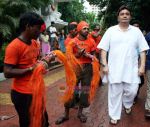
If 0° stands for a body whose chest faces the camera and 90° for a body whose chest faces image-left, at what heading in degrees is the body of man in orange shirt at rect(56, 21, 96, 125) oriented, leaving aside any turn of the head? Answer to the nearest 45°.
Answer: approximately 0°

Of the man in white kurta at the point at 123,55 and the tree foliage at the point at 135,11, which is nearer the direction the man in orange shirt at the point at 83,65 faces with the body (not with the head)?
the man in white kurta

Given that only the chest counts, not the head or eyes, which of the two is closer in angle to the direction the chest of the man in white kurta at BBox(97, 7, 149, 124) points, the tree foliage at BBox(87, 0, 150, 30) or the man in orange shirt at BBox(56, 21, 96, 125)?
the man in orange shirt

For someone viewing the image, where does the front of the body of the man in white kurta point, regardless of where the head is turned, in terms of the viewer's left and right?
facing the viewer

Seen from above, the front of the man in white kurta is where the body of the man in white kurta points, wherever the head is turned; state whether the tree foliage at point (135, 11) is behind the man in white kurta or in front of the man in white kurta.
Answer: behind

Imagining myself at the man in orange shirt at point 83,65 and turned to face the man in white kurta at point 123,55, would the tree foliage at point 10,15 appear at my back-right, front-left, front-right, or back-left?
back-left

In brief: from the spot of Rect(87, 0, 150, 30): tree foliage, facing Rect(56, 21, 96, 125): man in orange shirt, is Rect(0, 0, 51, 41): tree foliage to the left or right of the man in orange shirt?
right
